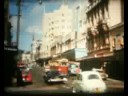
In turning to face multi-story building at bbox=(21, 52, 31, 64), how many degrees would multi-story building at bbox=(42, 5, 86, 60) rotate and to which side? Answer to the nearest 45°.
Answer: approximately 45° to its right

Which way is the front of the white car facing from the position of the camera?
facing away from the viewer and to the left of the viewer

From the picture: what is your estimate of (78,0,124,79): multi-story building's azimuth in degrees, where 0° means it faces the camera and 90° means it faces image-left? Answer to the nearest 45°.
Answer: approximately 45°

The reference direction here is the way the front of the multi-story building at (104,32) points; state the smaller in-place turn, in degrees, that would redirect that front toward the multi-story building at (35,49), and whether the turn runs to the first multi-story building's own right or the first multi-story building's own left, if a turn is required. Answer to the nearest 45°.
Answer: approximately 45° to the first multi-story building's own right

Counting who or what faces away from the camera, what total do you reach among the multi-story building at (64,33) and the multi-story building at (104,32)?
0

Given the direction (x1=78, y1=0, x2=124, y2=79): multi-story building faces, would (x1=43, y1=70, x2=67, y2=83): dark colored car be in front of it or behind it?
in front

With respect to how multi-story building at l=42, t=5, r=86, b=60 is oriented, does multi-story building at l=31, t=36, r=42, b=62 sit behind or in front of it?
in front

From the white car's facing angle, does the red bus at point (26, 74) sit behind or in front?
in front

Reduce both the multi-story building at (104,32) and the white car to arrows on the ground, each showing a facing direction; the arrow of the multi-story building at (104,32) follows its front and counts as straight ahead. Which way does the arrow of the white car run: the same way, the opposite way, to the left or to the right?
to the right
